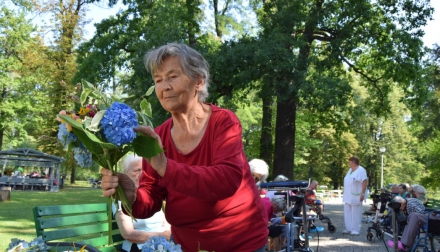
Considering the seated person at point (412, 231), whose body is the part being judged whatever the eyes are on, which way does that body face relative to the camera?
to the viewer's left

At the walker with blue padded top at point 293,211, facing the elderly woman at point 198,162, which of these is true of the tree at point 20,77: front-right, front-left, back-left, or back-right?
back-right

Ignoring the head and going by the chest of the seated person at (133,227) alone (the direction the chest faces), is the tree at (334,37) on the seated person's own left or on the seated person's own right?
on the seated person's own left

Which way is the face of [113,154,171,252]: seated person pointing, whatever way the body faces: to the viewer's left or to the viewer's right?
to the viewer's right

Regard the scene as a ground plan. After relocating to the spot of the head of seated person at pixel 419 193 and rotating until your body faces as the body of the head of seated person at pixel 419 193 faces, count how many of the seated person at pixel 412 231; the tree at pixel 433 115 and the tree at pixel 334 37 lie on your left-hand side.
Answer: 1

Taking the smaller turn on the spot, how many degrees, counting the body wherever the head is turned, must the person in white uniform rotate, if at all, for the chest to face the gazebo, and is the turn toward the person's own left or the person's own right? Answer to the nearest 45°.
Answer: approximately 90° to the person's own right

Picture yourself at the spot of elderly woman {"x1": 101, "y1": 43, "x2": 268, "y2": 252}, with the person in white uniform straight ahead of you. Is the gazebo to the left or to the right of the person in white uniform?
left

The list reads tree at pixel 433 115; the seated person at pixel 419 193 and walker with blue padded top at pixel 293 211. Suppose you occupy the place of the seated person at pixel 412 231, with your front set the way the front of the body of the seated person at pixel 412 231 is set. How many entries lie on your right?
2

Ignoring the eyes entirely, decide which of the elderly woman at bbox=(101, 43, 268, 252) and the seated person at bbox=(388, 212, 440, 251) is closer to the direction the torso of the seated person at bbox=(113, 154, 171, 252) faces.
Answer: the elderly woman
